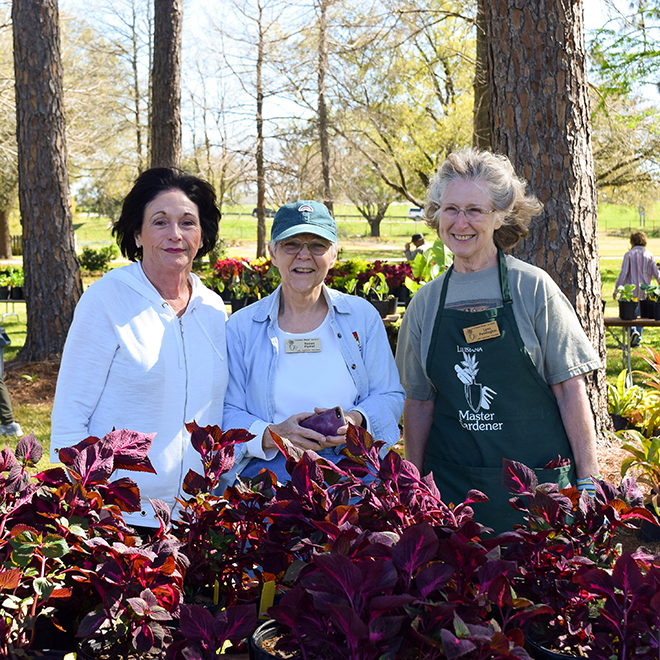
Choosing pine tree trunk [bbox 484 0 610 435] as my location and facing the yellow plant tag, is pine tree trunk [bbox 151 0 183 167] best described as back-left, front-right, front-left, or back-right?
back-right

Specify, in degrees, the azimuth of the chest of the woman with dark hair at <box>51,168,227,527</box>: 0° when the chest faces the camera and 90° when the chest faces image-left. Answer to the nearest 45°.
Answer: approximately 315°

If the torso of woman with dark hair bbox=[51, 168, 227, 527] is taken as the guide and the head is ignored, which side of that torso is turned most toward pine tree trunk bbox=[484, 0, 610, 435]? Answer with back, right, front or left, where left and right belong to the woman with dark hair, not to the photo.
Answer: left

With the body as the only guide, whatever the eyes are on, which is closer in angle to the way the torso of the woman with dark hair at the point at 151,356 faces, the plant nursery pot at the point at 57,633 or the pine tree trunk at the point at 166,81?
the plant nursery pot

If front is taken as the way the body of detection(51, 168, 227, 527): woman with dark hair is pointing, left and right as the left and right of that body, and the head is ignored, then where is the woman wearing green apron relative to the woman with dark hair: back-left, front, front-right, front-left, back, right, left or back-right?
front-left

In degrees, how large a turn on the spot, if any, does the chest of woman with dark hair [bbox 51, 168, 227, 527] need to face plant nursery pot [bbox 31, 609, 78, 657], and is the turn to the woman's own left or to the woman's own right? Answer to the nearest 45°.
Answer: approximately 45° to the woman's own right

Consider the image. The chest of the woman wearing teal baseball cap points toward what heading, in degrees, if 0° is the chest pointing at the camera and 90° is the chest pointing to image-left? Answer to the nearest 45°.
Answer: approximately 0°

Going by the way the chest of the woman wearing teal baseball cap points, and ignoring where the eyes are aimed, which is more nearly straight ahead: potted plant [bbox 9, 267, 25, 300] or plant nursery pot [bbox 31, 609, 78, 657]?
the plant nursery pot
